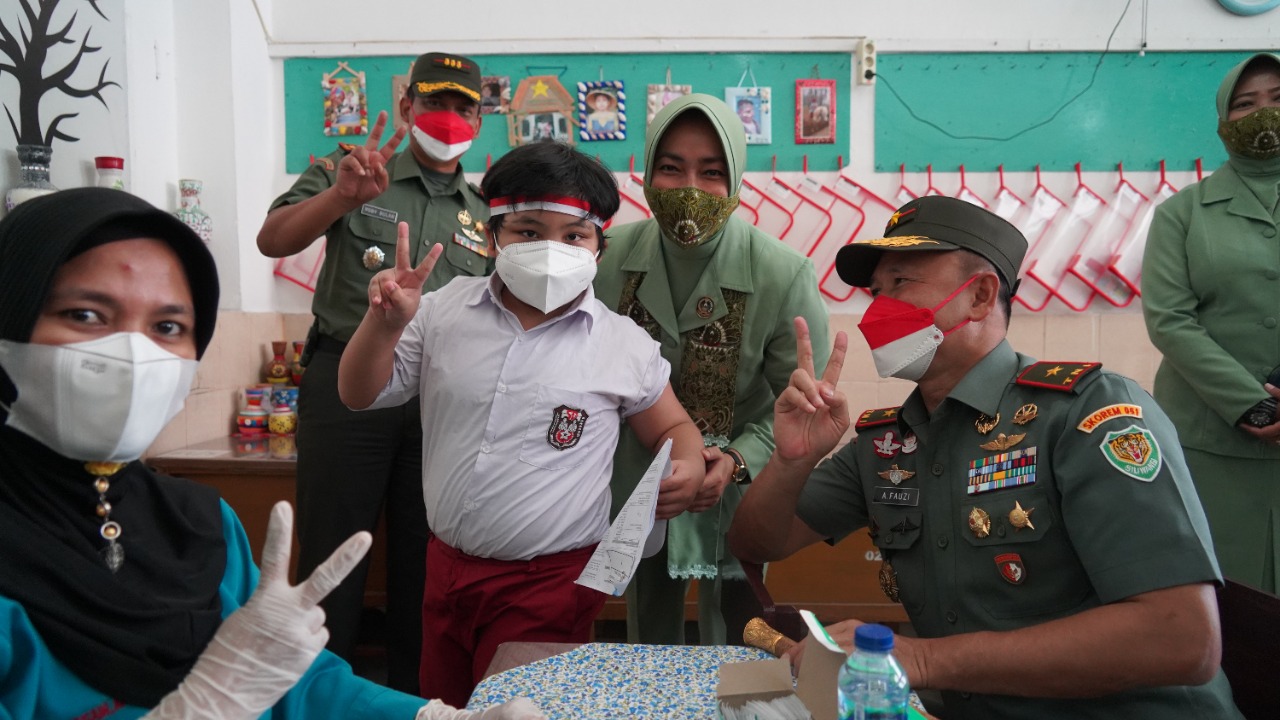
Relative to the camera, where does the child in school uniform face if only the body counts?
toward the camera

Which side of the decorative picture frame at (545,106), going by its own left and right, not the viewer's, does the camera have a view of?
front

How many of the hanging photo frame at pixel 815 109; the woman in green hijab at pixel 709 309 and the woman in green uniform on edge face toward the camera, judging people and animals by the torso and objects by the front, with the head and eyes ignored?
3

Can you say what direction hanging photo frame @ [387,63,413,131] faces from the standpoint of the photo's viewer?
facing the viewer

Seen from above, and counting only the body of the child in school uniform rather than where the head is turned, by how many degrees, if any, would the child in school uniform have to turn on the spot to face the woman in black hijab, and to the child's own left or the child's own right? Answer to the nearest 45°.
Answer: approximately 45° to the child's own right

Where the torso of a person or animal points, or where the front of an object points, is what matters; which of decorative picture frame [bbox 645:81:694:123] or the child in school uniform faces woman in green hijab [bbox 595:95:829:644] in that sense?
the decorative picture frame

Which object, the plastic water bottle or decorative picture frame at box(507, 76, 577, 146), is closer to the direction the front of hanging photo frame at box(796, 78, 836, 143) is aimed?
the plastic water bottle

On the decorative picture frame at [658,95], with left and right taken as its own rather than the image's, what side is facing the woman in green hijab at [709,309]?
front

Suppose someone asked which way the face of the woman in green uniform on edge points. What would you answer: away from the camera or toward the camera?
toward the camera

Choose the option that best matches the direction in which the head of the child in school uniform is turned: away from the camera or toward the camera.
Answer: toward the camera

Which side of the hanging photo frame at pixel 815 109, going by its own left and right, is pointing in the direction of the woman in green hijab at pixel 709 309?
front

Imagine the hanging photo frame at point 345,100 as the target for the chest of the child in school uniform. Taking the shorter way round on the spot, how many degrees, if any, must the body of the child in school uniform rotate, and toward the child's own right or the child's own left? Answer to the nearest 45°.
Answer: approximately 180°

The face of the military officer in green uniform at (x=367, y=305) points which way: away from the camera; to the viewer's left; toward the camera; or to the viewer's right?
toward the camera

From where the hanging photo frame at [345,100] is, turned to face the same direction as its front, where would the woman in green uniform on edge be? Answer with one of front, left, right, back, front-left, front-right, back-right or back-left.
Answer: front-left

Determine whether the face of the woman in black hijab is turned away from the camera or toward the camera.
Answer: toward the camera

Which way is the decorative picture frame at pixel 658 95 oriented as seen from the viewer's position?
toward the camera

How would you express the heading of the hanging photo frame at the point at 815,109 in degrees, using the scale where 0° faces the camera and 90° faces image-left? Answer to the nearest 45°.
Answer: approximately 0°

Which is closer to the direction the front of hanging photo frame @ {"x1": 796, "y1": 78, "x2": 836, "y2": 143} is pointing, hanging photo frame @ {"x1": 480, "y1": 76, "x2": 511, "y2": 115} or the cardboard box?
the cardboard box

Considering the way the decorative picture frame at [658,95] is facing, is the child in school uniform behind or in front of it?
in front

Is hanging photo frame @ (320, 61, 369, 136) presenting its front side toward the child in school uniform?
yes

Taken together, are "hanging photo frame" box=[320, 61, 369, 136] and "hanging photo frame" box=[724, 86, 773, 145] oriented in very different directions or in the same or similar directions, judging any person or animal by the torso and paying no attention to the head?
same or similar directions
